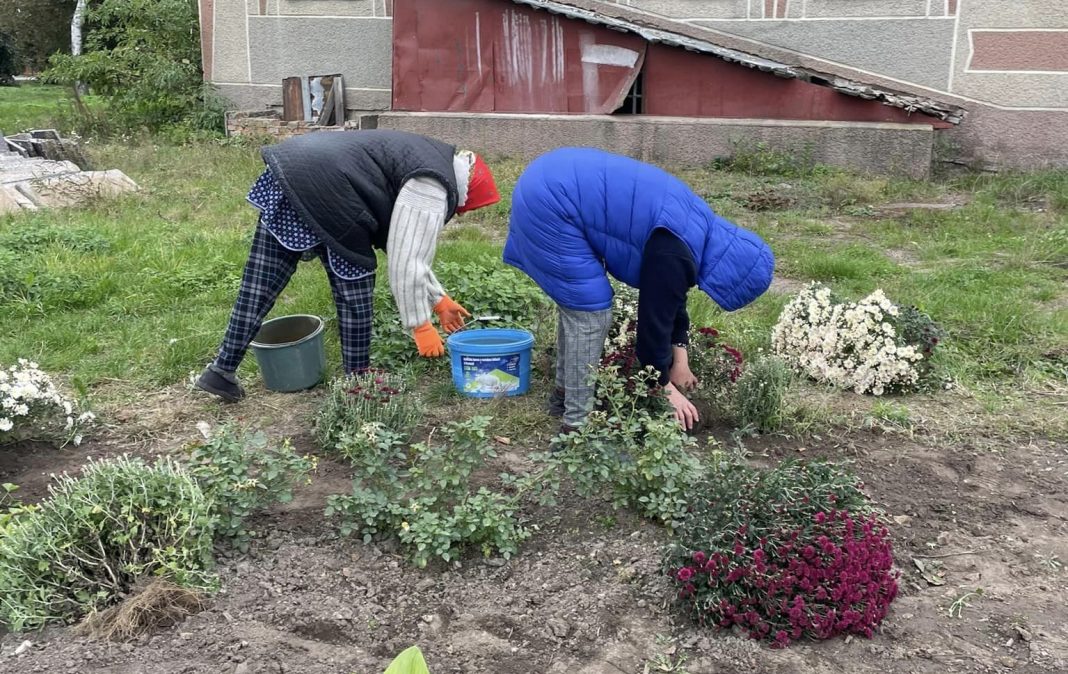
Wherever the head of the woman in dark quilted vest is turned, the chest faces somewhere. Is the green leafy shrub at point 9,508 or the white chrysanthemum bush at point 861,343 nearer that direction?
the white chrysanthemum bush

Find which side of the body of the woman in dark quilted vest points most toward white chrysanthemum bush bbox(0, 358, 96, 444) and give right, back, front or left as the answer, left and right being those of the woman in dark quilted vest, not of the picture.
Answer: back

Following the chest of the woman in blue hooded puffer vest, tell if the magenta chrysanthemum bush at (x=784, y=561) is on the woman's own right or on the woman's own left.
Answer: on the woman's own right

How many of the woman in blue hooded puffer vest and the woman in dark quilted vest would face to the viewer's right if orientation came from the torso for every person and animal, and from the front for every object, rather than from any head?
2

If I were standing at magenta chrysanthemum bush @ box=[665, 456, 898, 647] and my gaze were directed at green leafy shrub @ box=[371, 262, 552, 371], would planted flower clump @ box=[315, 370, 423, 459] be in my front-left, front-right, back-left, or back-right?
front-left

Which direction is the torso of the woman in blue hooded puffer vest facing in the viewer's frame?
to the viewer's right

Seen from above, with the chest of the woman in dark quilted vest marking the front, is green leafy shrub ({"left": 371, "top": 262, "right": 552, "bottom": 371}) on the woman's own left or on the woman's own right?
on the woman's own left

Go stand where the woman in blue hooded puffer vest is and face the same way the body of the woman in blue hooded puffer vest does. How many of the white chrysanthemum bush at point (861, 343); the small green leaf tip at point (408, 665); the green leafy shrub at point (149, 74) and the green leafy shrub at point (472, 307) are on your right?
1

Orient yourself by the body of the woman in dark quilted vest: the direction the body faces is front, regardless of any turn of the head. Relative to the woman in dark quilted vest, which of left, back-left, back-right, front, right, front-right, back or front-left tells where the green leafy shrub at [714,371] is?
front

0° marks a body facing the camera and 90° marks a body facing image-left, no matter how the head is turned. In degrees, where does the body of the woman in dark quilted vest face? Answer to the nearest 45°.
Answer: approximately 270°

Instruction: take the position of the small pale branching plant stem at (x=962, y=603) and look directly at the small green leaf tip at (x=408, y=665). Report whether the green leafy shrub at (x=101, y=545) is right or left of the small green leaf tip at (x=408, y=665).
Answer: right

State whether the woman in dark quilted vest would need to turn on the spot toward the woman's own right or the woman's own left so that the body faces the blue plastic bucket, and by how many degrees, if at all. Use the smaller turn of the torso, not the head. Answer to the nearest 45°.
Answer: approximately 45° to the woman's own left

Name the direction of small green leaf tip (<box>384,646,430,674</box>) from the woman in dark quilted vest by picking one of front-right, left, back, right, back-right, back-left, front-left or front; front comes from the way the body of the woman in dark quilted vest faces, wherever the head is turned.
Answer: right

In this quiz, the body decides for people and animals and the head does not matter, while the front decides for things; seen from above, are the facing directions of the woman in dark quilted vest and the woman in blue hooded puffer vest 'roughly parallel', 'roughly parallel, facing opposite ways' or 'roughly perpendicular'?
roughly parallel
